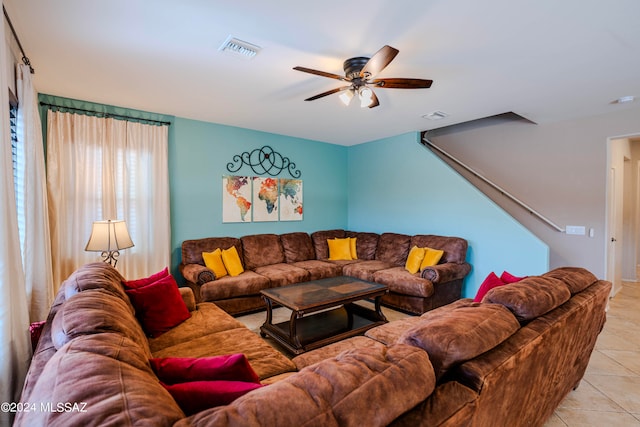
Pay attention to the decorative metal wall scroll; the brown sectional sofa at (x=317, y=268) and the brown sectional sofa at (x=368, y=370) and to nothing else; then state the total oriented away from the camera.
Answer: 1

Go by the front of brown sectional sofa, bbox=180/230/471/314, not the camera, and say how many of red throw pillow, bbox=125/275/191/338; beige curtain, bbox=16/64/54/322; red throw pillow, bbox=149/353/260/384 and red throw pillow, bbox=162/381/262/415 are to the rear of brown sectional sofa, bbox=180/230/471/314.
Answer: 0

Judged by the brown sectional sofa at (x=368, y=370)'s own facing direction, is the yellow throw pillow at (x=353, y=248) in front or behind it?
in front

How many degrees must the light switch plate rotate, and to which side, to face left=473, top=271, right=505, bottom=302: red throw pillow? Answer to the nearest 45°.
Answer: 0° — it already faces it

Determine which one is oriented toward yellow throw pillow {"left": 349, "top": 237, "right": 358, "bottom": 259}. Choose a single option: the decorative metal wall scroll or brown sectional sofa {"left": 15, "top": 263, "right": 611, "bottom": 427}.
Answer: the brown sectional sofa

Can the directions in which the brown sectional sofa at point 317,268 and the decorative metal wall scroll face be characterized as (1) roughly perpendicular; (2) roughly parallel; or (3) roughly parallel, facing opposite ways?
roughly parallel

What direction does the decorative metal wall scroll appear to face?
toward the camera

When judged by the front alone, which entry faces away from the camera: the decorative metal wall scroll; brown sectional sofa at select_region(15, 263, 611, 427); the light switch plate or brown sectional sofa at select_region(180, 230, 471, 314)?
brown sectional sofa at select_region(15, 263, 611, 427)

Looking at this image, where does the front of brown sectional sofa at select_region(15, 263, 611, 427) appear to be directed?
away from the camera

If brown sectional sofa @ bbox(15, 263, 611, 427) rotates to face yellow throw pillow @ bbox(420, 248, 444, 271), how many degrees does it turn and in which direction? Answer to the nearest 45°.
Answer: approximately 45° to its right

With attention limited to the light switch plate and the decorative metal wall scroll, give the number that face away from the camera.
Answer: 0

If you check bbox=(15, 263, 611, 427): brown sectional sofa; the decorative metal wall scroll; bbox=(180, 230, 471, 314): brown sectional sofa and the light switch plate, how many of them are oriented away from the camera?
1

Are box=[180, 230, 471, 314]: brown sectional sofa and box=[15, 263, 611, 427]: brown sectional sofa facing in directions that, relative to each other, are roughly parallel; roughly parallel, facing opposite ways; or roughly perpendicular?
roughly parallel, facing opposite ways

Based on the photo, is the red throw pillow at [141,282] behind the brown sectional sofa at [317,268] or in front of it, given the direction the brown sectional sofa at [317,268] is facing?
in front
